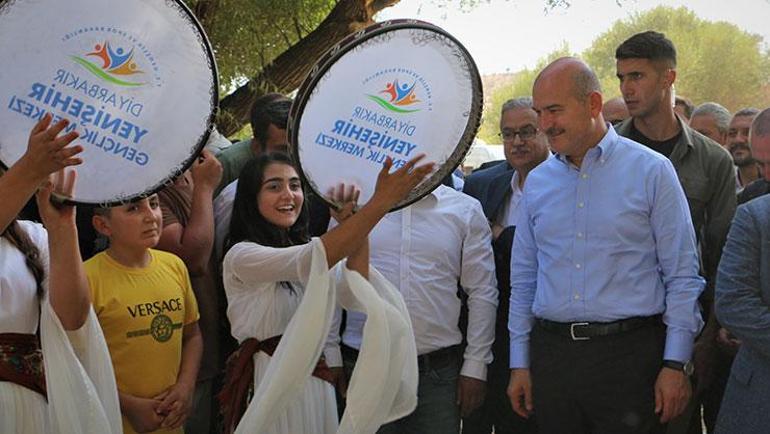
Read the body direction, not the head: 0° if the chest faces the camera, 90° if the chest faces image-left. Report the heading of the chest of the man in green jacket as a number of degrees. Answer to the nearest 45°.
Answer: approximately 45°

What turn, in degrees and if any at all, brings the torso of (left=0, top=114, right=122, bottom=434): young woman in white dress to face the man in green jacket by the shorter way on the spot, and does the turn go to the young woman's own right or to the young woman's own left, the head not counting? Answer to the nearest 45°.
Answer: approximately 45° to the young woman's own left

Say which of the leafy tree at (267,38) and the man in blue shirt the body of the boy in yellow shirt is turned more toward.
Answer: the man in blue shirt

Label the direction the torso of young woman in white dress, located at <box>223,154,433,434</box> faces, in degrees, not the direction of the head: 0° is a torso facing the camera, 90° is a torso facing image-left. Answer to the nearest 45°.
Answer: approximately 315°

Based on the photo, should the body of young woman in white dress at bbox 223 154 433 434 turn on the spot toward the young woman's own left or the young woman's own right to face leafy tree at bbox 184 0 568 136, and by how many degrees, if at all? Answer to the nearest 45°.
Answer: approximately 135° to the young woman's own left

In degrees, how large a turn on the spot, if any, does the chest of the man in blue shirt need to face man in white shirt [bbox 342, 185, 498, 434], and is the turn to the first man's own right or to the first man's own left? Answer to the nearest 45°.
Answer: approximately 45° to the first man's own right

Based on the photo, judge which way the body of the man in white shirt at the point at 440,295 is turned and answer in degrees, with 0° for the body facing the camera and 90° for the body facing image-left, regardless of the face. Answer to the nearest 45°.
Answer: approximately 45°

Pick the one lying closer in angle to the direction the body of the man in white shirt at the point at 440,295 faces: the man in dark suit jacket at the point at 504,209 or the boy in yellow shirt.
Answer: the boy in yellow shirt

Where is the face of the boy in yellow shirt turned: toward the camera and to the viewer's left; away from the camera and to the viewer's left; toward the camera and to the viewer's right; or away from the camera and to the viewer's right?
toward the camera and to the viewer's right

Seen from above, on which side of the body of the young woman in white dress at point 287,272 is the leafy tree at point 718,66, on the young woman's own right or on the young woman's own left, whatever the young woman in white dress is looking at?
on the young woman's own left

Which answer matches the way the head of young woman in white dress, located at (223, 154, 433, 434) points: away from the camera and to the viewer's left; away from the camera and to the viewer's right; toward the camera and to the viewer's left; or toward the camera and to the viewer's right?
toward the camera and to the viewer's right
